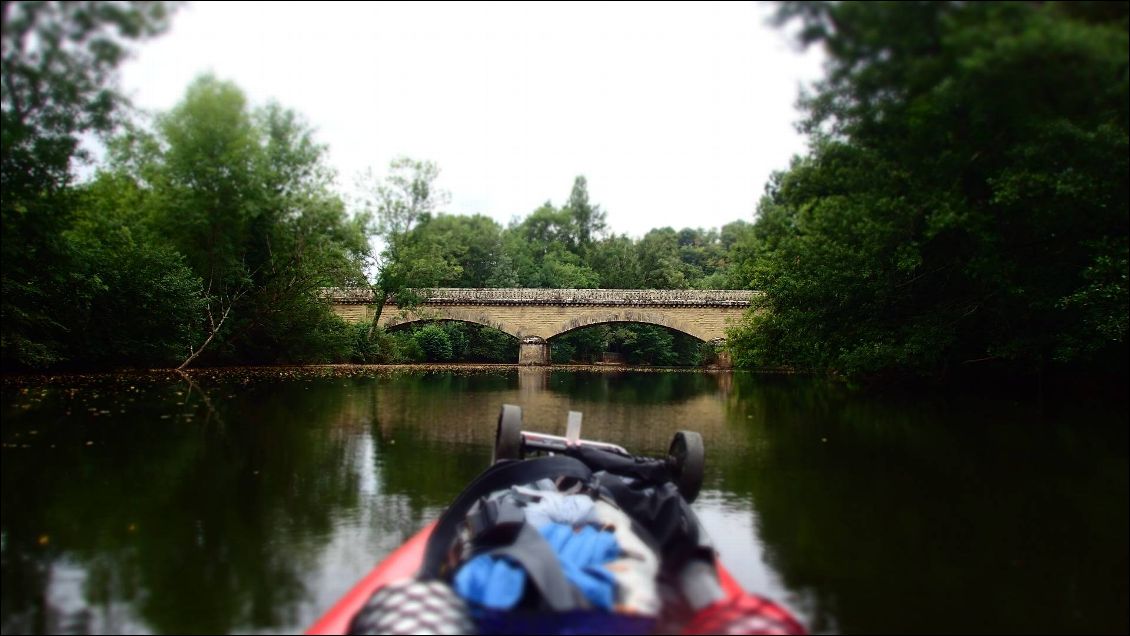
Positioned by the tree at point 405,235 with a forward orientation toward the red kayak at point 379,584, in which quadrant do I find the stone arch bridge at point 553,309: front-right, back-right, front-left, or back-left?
back-left

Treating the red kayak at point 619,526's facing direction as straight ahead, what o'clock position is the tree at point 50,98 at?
The tree is roughly at 10 o'clock from the red kayak.

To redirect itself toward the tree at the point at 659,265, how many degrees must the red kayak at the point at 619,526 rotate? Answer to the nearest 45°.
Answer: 0° — it already faces it

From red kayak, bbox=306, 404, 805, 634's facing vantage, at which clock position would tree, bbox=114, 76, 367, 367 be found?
The tree is roughly at 11 o'clock from the red kayak.

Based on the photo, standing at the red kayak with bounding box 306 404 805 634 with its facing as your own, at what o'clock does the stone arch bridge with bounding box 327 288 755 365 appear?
The stone arch bridge is roughly at 12 o'clock from the red kayak.

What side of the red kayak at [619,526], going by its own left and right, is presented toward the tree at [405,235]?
front

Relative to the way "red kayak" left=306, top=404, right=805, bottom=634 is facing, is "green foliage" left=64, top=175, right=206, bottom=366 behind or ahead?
ahead

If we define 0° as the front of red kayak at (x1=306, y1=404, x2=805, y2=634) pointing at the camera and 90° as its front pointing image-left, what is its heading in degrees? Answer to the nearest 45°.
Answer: approximately 180°

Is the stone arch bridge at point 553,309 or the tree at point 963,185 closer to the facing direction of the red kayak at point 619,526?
the stone arch bridge

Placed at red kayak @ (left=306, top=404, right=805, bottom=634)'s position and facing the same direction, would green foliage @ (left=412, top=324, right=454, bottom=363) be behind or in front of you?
in front
